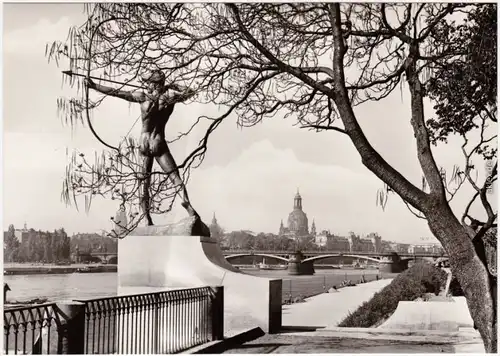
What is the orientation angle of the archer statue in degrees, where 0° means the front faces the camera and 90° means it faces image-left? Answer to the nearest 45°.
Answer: approximately 180°

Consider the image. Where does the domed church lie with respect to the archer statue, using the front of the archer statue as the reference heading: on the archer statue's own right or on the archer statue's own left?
on the archer statue's own right

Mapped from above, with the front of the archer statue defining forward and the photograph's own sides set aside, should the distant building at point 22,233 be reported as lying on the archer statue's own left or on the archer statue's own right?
on the archer statue's own left
